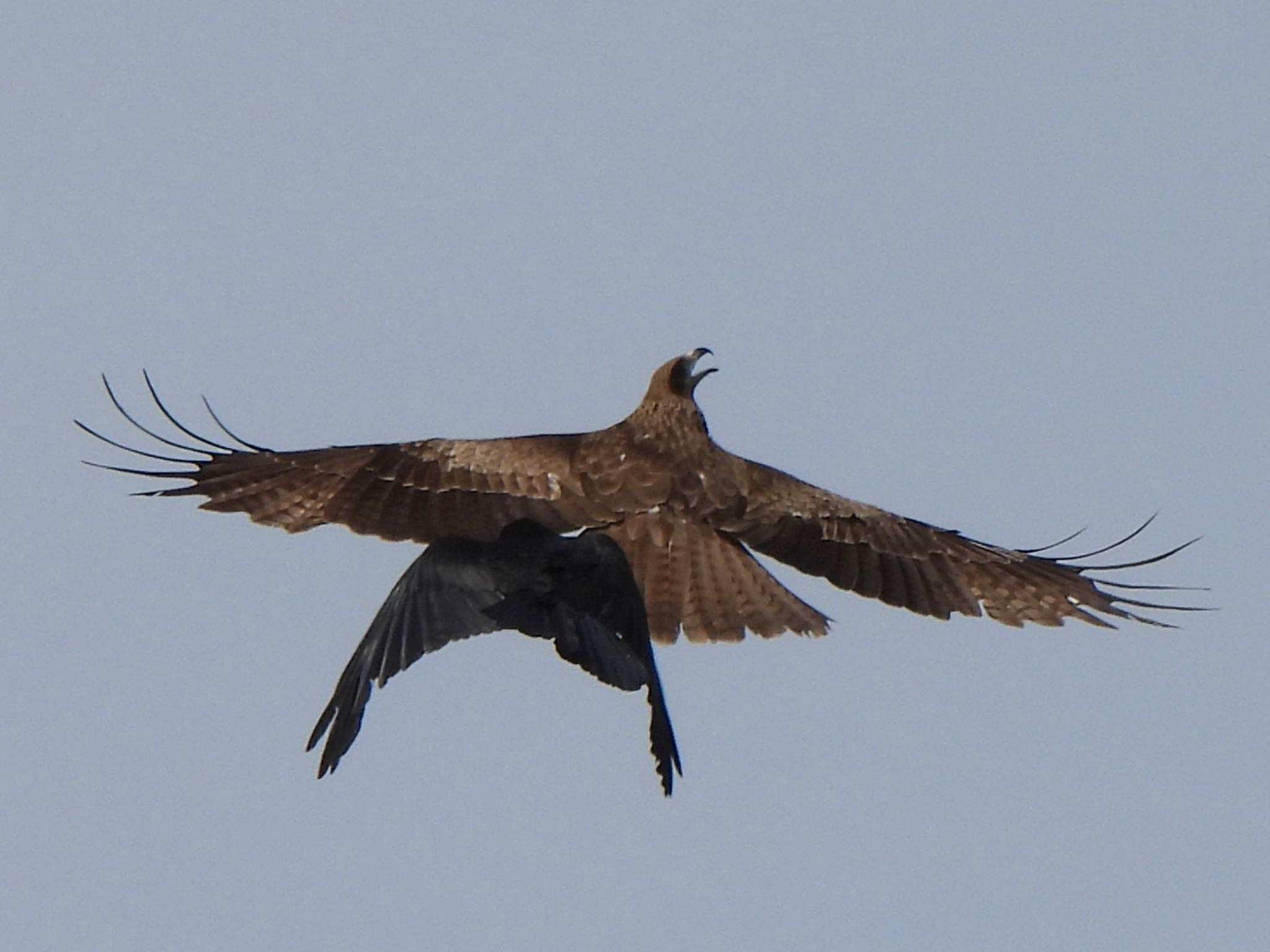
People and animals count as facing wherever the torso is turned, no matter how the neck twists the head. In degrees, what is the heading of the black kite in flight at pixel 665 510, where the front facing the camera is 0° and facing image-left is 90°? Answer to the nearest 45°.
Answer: approximately 180°
